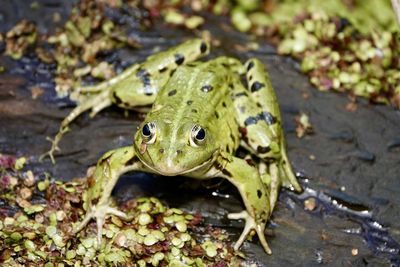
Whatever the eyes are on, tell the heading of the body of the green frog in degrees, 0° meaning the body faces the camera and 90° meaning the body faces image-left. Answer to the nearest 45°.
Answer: approximately 0°
